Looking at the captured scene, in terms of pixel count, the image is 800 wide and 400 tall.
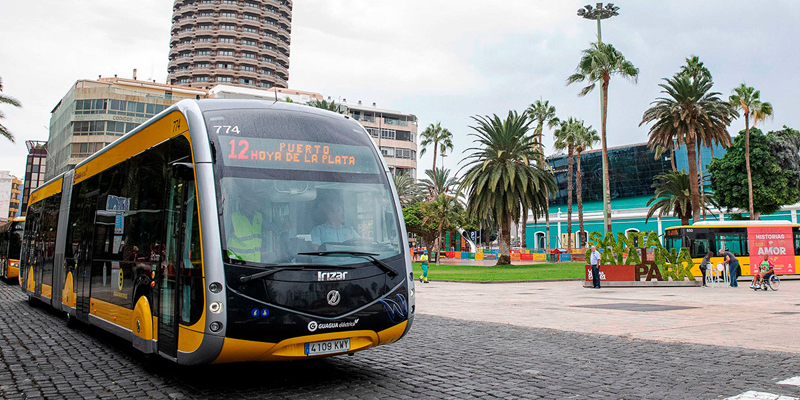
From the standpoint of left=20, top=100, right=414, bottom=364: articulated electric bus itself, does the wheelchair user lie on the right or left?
on its left

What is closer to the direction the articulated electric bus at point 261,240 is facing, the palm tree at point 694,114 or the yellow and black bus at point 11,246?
the palm tree

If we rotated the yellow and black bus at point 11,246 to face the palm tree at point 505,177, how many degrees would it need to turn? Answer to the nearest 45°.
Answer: approximately 45° to its left

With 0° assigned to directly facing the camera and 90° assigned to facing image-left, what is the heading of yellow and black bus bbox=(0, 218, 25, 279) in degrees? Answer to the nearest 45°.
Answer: approximately 315°

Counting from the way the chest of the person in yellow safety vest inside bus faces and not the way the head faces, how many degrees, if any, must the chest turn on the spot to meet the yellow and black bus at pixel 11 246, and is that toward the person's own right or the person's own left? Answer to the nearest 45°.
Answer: approximately 180°

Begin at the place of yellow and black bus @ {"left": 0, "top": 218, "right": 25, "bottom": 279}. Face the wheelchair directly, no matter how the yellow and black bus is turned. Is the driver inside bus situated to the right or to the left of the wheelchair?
right
